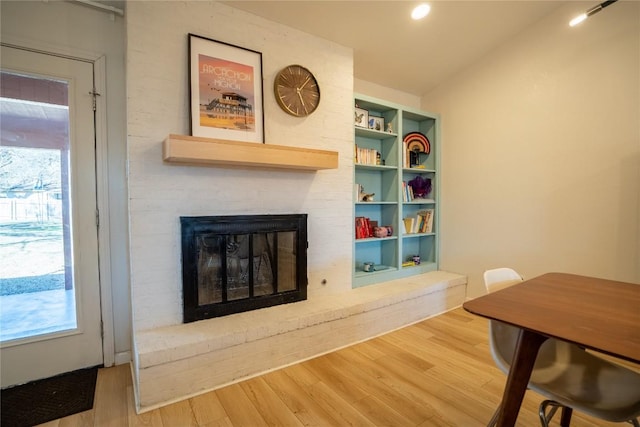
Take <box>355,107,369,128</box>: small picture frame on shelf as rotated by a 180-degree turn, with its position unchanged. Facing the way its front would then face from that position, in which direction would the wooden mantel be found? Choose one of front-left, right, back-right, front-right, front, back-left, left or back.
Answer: left

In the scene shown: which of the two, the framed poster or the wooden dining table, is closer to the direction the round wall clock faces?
the wooden dining table

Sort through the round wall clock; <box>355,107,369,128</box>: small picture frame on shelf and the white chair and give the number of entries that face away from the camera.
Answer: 0

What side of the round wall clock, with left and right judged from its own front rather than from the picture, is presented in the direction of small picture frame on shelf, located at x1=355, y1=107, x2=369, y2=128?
left

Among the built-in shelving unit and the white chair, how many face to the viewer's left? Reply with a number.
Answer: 0

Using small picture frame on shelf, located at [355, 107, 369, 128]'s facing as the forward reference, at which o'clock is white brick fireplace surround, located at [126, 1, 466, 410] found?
The white brick fireplace surround is roughly at 3 o'clock from the small picture frame on shelf.

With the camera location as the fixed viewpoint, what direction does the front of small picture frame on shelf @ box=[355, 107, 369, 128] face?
facing the viewer and to the right of the viewer
